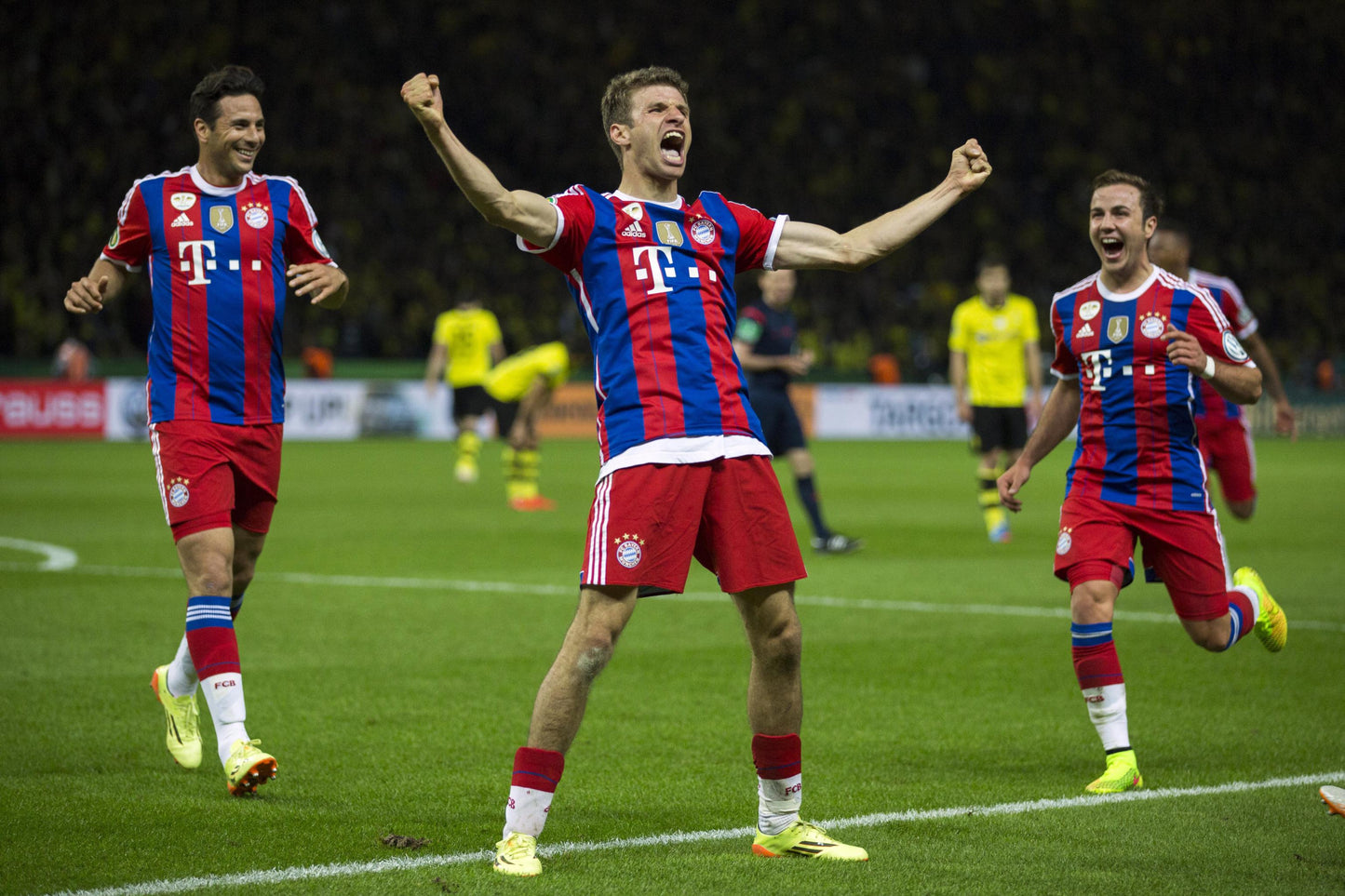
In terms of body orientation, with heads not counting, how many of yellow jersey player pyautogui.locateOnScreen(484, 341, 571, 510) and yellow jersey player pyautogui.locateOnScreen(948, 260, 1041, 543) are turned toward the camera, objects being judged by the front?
1

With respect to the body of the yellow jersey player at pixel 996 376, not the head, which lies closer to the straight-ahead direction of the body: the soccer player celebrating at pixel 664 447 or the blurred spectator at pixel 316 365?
the soccer player celebrating

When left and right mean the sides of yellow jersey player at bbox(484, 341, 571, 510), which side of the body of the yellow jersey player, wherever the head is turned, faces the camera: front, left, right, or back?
right

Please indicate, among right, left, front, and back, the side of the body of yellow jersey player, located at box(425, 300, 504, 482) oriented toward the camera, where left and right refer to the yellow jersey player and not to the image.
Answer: back

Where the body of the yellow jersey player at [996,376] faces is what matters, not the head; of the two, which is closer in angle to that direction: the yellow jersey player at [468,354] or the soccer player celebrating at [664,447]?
the soccer player celebrating

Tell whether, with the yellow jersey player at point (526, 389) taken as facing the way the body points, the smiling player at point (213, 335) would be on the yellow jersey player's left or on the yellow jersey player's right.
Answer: on the yellow jersey player's right

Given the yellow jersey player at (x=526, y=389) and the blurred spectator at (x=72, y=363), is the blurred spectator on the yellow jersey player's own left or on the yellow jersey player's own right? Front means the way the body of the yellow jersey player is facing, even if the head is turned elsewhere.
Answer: on the yellow jersey player's own left

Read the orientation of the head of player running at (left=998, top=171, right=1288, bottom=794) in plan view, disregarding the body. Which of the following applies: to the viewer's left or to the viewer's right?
to the viewer's left

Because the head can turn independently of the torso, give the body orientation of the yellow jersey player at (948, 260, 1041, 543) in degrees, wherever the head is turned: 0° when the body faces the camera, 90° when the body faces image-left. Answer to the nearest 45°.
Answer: approximately 0°

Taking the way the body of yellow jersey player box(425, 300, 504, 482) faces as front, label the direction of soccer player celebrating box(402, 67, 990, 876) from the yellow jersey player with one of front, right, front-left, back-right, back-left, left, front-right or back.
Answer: back
